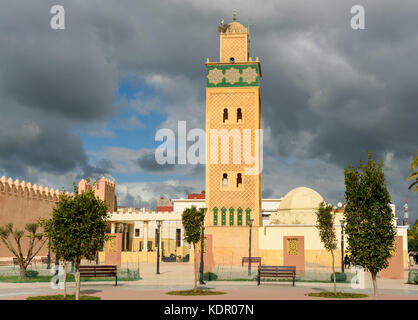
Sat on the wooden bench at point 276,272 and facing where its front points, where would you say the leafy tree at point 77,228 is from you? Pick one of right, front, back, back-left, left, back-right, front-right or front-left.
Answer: front-right

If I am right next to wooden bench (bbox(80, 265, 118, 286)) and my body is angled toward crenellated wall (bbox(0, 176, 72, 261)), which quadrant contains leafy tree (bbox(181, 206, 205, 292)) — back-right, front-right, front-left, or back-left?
back-right

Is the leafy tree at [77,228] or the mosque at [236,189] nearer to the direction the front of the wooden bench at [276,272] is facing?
the leafy tree

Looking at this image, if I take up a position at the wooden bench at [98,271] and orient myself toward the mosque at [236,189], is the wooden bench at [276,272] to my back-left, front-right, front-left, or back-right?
front-right

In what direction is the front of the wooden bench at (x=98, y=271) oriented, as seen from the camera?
facing the viewer

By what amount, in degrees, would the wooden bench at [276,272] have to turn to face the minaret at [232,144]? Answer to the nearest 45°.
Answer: approximately 180°

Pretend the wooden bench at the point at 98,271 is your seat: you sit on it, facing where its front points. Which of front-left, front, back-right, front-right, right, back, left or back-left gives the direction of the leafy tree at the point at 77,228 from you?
front

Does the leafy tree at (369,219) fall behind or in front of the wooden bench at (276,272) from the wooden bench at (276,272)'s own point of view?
in front

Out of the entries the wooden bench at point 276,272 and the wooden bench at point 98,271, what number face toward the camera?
2

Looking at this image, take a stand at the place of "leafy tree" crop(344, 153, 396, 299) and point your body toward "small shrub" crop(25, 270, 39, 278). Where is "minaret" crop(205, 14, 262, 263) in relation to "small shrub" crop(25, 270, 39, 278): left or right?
right

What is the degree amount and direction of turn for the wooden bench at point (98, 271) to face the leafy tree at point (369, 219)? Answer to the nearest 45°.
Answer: approximately 45° to its left

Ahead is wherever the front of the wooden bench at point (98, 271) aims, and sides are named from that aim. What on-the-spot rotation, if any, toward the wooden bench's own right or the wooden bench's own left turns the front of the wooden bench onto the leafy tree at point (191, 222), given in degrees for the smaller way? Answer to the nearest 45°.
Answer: approximately 45° to the wooden bench's own left

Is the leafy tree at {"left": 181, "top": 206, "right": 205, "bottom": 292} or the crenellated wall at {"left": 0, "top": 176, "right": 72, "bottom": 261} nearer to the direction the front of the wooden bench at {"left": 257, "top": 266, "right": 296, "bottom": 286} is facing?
the leafy tree

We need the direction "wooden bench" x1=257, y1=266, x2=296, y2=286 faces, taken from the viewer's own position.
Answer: facing the viewer
